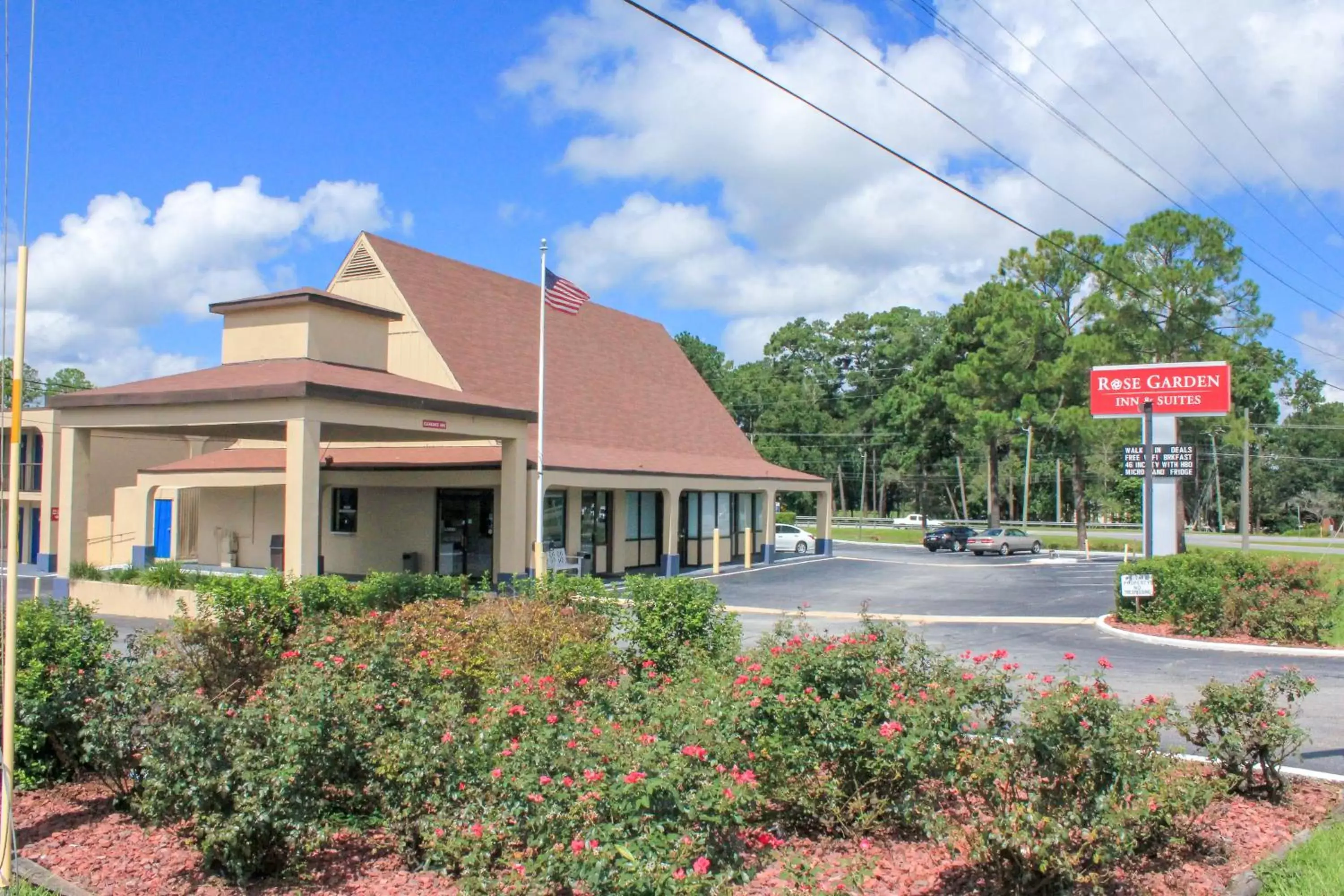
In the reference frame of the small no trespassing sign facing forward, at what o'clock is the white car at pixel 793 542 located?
The white car is roughly at 5 o'clock from the small no trespassing sign.

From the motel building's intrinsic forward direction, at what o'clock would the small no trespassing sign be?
The small no trespassing sign is roughly at 9 o'clock from the motel building.

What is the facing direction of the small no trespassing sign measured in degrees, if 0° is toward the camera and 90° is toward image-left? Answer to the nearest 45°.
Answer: approximately 0°

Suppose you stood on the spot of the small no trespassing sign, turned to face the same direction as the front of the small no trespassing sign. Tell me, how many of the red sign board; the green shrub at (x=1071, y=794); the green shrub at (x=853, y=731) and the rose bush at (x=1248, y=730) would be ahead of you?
3

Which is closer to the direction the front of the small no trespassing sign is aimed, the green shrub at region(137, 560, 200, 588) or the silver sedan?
the green shrub

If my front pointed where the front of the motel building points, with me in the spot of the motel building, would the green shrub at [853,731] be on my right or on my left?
on my left

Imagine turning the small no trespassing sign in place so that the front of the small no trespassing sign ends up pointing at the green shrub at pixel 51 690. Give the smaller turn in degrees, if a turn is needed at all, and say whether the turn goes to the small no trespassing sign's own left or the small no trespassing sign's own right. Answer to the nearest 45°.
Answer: approximately 45° to the small no trespassing sign's own right

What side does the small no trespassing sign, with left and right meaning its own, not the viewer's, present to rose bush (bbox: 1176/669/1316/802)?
front

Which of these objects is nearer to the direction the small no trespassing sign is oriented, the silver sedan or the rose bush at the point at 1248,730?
the rose bush

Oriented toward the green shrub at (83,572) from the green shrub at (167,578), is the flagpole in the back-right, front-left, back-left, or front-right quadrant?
back-right

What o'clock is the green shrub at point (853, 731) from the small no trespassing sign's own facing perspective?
The green shrub is roughly at 12 o'clock from the small no trespassing sign.

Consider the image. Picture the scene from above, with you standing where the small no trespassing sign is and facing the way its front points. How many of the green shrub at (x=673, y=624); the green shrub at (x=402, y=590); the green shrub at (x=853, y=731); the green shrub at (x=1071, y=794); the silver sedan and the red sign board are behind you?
2
